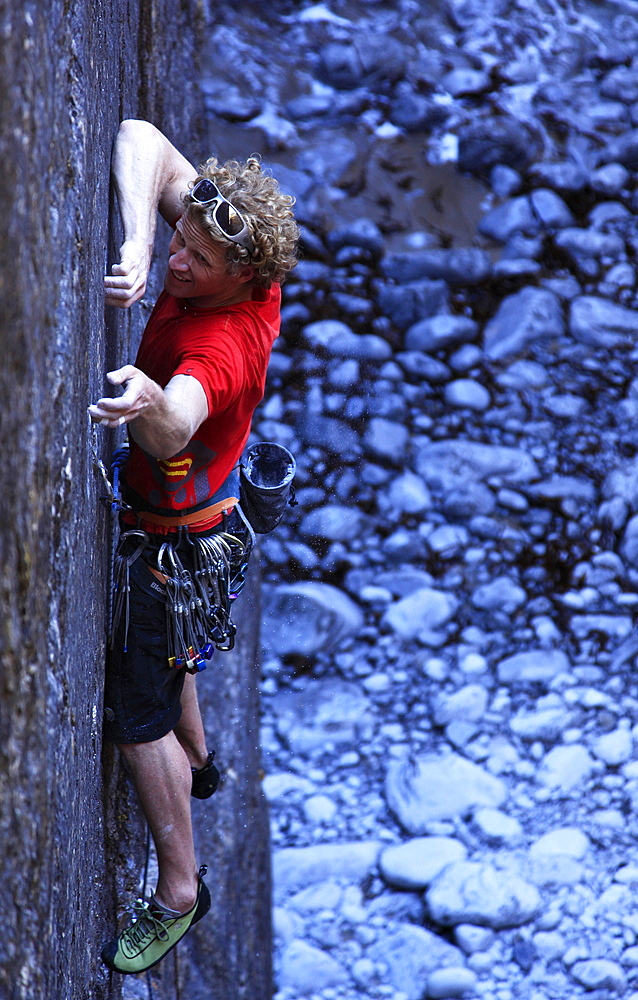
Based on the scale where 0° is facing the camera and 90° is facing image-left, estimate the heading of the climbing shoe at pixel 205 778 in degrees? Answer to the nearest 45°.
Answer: approximately 90°
